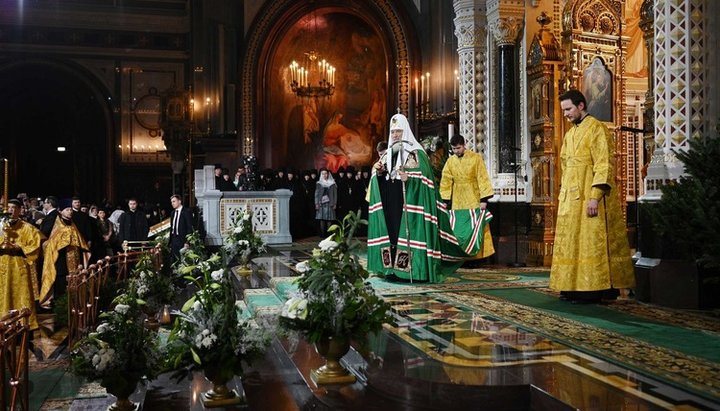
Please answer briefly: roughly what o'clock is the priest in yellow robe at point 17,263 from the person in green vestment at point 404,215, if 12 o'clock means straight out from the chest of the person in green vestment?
The priest in yellow robe is roughly at 1 o'clock from the person in green vestment.

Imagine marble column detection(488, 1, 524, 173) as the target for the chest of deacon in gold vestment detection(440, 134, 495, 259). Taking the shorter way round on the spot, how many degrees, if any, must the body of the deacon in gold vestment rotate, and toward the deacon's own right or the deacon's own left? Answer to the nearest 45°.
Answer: approximately 135° to the deacon's own right

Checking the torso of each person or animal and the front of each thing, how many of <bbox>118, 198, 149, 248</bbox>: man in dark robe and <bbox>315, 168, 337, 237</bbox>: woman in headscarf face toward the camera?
2

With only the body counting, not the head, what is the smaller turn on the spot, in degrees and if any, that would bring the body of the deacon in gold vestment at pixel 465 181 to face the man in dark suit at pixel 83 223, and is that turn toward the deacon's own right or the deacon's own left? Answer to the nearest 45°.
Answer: approximately 45° to the deacon's own right

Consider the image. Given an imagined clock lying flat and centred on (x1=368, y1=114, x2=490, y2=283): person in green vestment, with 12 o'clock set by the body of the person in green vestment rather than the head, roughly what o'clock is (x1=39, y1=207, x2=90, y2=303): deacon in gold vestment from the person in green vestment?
The deacon in gold vestment is roughly at 2 o'clock from the person in green vestment.

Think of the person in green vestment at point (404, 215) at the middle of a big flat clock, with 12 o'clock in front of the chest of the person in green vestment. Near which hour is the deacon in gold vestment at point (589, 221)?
The deacon in gold vestment is roughly at 9 o'clock from the person in green vestment.

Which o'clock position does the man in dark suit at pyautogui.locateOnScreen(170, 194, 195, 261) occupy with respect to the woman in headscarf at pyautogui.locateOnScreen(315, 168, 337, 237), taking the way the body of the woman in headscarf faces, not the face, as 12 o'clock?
The man in dark suit is roughly at 1 o'clock from the woman in headscarf.

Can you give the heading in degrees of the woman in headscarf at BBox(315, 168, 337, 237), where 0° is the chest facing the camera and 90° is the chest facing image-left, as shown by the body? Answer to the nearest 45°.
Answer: approximately 0°

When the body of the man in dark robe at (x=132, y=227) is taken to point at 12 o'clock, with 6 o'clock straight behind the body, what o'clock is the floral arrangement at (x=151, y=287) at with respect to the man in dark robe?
The floral arrangement is roughly at 12 o'clock from the man in dark robe.

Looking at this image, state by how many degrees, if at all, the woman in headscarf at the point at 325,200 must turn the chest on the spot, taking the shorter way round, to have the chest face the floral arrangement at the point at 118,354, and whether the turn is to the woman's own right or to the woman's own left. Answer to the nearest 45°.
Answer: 0° — they already face it

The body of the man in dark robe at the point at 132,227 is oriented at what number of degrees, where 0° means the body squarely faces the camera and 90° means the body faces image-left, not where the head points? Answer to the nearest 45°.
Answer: approximately 0°
